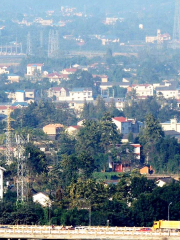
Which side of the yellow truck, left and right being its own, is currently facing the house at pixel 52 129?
right

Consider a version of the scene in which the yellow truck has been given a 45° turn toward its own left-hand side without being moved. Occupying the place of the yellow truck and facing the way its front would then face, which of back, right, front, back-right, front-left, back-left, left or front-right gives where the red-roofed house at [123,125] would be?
back-right

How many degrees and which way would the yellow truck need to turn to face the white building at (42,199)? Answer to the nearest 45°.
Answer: approximately 45° to its right

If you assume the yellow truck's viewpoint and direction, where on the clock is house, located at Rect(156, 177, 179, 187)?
The house is roughly at 3 o'clock from the yellow truck.

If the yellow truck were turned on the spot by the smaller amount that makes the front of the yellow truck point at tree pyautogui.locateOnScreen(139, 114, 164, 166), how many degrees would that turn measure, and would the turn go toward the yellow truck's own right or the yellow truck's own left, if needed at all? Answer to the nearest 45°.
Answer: approximately 90° to the yellow truck's own right

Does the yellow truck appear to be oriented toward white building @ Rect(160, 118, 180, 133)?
no

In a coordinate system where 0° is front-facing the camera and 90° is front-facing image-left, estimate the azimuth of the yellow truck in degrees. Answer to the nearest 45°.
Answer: approximately 90°

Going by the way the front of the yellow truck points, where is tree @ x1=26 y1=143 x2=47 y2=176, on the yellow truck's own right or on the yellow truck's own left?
on the yellow truck's own right

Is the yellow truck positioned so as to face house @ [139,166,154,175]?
no

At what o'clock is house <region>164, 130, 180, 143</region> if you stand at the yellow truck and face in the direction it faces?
The house is roughly at 3 o'clock from the yellow truck.

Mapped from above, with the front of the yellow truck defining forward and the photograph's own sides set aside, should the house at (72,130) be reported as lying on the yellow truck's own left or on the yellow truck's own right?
on the yellow truck's own right
